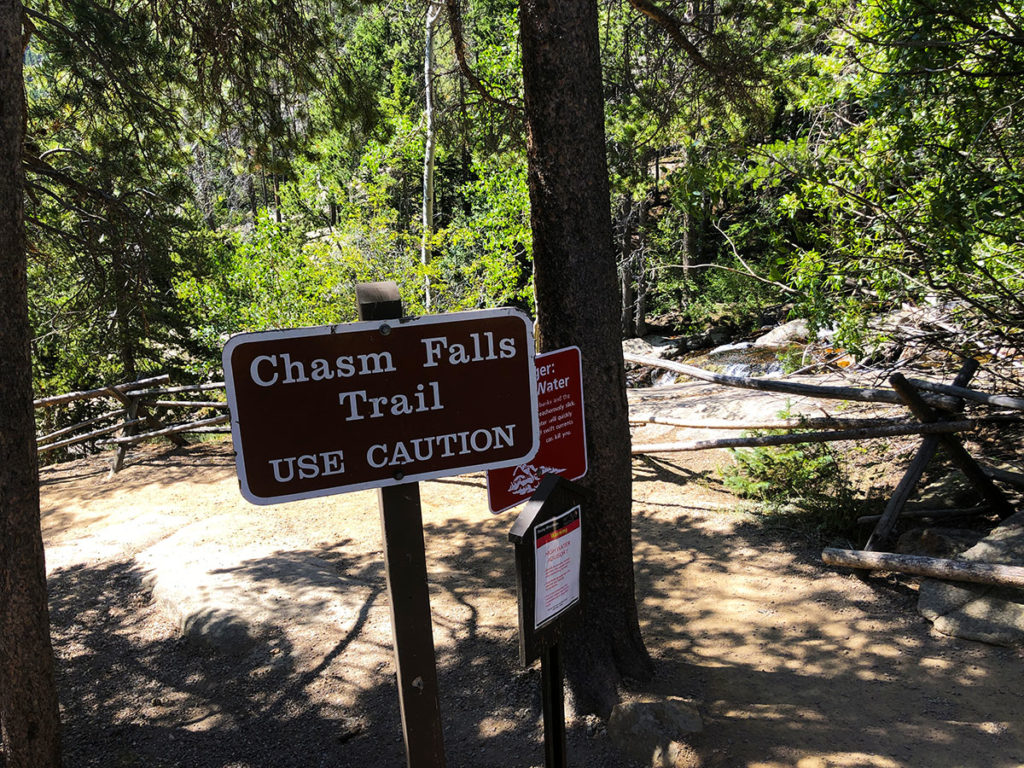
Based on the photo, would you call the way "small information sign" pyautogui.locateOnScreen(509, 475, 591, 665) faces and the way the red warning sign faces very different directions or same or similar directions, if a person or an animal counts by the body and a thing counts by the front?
same or similar directions

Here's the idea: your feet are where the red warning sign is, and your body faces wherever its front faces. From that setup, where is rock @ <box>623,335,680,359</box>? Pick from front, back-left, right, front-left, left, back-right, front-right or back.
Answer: back-left

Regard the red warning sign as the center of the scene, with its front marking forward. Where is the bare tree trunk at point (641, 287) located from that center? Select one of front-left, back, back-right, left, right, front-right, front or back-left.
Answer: back-left

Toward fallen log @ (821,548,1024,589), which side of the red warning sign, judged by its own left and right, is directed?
left

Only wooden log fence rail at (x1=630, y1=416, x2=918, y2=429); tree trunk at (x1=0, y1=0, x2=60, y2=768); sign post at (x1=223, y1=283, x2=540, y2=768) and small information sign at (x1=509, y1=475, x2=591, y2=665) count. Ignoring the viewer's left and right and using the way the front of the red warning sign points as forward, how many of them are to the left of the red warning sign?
1

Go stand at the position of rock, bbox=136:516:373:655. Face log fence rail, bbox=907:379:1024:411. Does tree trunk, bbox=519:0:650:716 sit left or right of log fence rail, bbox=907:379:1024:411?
right

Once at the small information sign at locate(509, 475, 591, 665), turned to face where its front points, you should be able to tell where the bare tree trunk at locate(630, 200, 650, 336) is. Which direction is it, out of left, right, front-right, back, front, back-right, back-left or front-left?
back-left

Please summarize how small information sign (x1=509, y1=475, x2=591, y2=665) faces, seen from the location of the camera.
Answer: facing the viewer and to the right of the viewer

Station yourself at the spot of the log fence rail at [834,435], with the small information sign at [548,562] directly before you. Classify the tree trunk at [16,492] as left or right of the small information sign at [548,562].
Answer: right

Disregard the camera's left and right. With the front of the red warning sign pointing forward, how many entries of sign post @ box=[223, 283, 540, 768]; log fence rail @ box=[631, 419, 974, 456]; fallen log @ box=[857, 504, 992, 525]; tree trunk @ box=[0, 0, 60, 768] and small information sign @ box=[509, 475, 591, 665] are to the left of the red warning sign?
2

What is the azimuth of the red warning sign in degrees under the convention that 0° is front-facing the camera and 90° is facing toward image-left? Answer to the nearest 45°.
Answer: approximately 315°

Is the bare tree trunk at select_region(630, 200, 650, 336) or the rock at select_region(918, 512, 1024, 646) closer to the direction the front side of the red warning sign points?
the rock

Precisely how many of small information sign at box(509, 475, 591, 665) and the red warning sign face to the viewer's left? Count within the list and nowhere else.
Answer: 0

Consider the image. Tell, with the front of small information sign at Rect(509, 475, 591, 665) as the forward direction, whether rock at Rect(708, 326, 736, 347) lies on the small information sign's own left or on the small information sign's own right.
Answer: on the small information sign's own left

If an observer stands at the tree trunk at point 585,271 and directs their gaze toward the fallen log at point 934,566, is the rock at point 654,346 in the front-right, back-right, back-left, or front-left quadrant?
front-left

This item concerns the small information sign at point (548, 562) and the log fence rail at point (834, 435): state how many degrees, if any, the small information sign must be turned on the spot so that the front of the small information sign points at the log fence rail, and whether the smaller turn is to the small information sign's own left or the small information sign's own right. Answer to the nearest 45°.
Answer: approximately 90° to the small information sign's own left

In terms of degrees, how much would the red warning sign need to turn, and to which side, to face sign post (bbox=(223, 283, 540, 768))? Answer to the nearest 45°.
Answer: approximately 45° to its right
